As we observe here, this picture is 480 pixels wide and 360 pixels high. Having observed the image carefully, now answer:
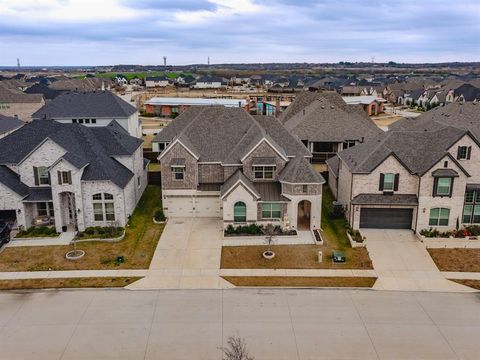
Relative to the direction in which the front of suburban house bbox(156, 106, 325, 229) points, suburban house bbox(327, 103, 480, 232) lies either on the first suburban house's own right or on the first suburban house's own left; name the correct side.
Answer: on the first suburban house's own left

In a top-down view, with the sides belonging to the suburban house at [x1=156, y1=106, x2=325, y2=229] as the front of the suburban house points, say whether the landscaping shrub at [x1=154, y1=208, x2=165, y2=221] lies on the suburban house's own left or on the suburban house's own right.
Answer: on the suburban house's own right

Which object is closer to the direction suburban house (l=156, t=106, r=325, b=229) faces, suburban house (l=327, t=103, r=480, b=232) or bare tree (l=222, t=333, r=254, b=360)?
the bare tree

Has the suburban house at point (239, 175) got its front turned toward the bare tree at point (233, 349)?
yes

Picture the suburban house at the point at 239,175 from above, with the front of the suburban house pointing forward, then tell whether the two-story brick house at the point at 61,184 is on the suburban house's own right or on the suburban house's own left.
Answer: on the suburban house's own right

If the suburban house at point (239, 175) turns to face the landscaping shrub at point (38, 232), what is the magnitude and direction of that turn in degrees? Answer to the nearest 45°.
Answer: approximately 90° to its right

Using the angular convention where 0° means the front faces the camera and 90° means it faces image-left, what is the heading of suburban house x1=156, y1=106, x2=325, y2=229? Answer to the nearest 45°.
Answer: approximately 0°
